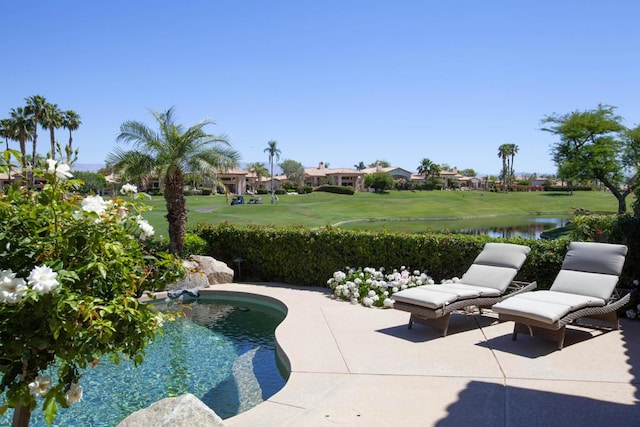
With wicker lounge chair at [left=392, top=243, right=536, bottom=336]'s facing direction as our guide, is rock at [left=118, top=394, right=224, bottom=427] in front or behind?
in front

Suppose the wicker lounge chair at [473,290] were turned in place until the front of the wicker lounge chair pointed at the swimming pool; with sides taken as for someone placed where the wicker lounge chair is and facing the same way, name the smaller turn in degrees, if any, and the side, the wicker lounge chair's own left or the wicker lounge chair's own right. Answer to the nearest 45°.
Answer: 0° — it already faces it

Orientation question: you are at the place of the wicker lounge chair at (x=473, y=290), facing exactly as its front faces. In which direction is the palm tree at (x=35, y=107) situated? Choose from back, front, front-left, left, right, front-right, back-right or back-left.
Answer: right

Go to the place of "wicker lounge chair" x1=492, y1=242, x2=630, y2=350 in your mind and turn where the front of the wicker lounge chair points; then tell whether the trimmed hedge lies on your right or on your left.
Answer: on your right

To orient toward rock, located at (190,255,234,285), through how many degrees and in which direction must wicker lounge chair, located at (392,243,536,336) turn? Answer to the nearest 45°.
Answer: approximately 90° to its right

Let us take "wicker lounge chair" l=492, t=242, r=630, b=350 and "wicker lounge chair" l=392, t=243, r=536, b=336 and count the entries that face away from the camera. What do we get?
0

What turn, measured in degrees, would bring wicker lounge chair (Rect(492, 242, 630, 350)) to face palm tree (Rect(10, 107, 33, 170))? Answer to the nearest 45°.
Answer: approximately 90° to its right

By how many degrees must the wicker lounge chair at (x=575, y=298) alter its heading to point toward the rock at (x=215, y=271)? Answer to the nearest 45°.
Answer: approximately 45° to its right

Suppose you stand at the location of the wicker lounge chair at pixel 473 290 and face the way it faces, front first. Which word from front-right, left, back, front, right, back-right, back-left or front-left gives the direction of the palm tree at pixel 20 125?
right

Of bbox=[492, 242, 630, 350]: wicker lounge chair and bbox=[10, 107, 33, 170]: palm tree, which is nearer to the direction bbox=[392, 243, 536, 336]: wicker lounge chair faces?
the palm tree

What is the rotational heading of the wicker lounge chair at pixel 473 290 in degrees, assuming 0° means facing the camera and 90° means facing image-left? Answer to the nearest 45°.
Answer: approximately 45°

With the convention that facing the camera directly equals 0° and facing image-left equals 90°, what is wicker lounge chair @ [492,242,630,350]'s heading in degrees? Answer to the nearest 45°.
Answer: approximately 45°
